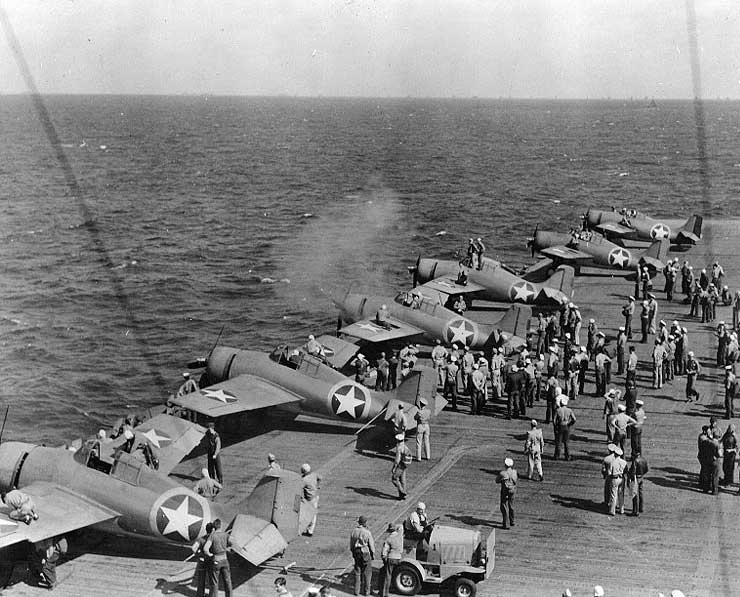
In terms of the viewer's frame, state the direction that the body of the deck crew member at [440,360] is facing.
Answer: away from the camera

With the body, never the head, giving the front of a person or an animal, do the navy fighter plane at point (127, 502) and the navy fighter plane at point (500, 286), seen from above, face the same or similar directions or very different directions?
same or similar directions

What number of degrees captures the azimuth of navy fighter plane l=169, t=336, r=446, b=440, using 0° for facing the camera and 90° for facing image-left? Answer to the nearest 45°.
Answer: approximately 135°

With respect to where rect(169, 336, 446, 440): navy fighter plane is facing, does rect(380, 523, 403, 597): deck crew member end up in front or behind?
behind

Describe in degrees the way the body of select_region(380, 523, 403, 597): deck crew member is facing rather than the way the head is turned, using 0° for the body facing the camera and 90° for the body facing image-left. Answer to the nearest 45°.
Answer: approximately 135°

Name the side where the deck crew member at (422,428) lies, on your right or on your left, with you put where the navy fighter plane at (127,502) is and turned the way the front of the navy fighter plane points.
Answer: on your right

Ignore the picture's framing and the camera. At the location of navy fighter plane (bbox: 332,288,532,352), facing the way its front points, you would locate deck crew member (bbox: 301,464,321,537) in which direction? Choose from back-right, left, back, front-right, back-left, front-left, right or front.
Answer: back-left

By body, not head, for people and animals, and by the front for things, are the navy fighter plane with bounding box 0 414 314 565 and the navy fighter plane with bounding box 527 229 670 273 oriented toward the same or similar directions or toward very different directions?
same or similar directions

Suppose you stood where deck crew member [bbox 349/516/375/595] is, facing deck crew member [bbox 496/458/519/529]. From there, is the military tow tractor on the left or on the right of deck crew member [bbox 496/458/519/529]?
right

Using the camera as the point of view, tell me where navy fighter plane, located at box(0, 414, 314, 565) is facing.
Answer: facing away from the viewer and to the left of the viewer

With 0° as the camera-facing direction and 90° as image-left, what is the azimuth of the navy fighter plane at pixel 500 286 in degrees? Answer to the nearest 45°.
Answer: approximately 135°

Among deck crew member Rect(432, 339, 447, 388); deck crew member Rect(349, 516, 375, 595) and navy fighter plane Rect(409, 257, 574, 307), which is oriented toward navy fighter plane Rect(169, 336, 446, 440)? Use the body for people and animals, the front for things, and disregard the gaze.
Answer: deck crew member Rect(349, 516, 375, 595)

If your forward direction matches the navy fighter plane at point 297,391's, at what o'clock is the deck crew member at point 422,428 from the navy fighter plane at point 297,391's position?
The deck crew member is roughly at 6 o'clock from the navy fighter plane.
